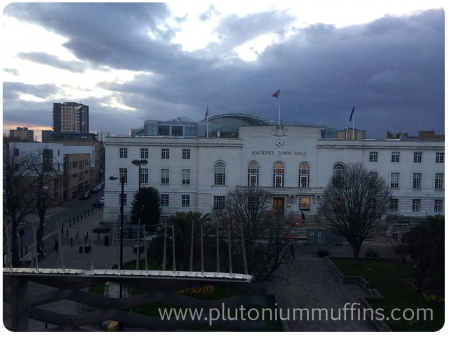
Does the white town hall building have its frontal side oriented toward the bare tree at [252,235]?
yes

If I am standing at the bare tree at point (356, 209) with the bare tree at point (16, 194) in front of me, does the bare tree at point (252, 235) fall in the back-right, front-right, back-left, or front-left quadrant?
front-left

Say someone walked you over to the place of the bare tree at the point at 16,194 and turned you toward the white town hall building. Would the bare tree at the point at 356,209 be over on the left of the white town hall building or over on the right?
right

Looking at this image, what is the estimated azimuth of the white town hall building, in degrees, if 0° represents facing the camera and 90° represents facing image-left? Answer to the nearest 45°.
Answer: approximately 0°

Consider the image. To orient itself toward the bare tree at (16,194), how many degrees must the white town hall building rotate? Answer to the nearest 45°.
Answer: approximately 45° to its right

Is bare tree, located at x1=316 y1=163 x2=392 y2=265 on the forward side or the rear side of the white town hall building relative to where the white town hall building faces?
on the forward side

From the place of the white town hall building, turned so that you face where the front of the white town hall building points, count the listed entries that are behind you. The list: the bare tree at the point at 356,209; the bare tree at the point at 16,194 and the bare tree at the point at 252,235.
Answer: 0
